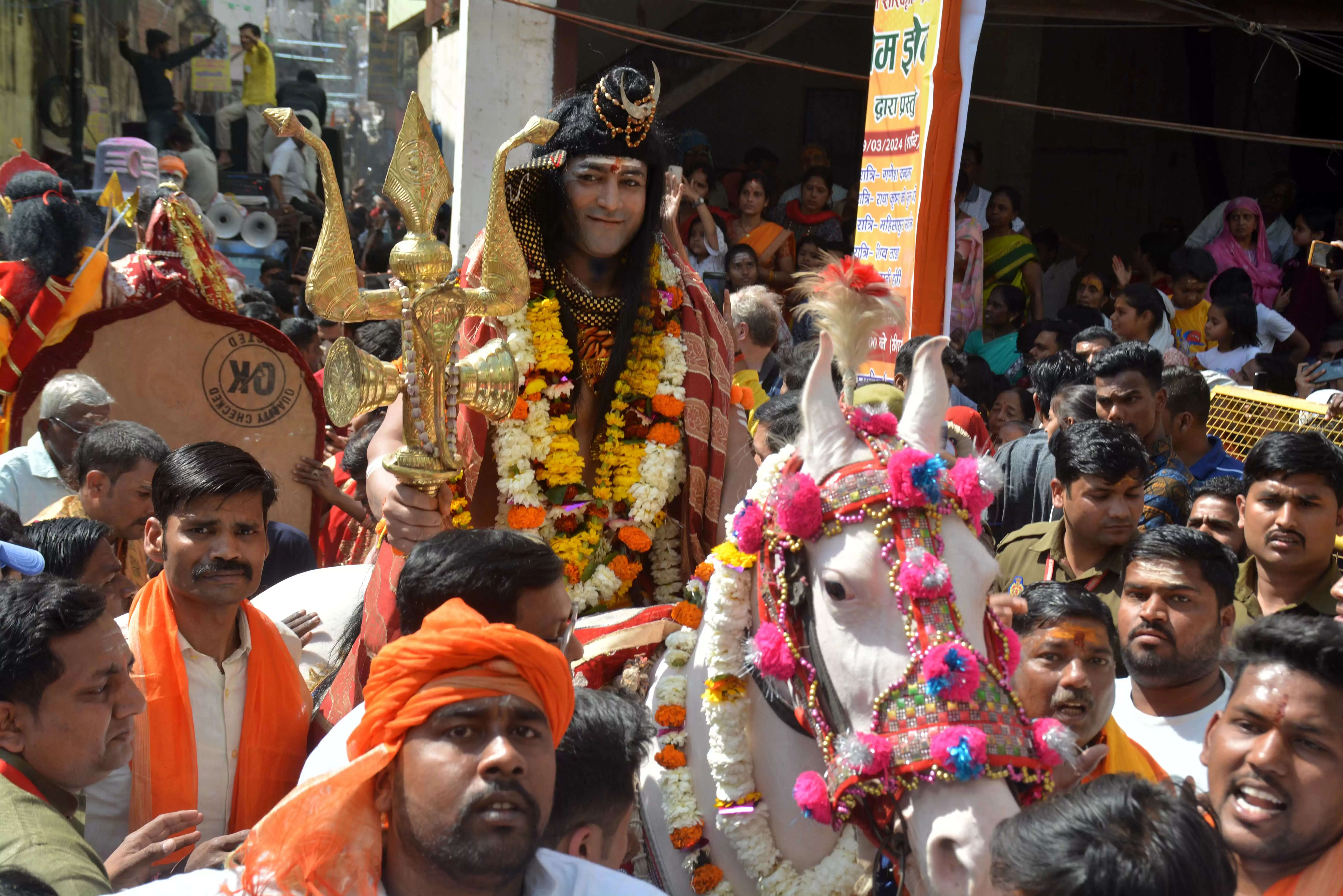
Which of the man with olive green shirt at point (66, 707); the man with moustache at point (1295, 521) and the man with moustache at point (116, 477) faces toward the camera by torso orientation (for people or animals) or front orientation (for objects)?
the man with moustache at point (1295, 521)

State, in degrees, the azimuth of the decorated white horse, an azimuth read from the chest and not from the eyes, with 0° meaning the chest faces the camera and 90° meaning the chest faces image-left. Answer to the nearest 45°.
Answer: approximately 315°

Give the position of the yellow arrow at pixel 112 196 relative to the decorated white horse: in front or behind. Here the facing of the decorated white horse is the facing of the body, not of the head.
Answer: behind

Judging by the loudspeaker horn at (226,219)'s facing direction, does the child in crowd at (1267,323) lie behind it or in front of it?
in front

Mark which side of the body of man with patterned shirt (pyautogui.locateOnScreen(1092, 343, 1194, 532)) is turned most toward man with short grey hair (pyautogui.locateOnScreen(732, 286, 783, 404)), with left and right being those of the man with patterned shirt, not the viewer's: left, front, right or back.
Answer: right
